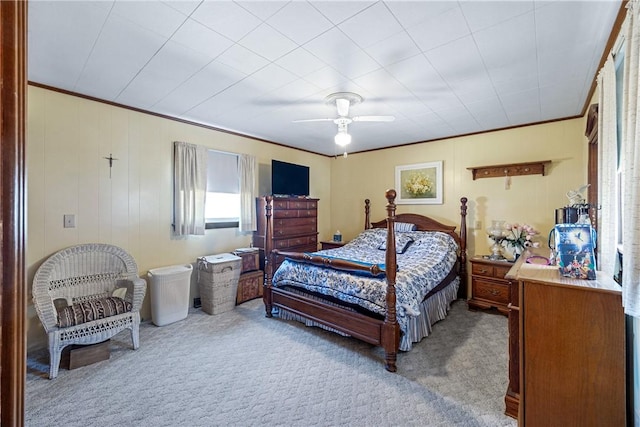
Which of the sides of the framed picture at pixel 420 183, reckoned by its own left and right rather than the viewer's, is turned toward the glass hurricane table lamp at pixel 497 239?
left

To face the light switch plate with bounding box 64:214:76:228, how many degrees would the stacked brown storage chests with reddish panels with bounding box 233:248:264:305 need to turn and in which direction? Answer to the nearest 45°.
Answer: approximately 90° to its right

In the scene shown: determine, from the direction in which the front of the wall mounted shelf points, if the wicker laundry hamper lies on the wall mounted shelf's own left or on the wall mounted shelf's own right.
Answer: on the wall mounted shelf's own right
